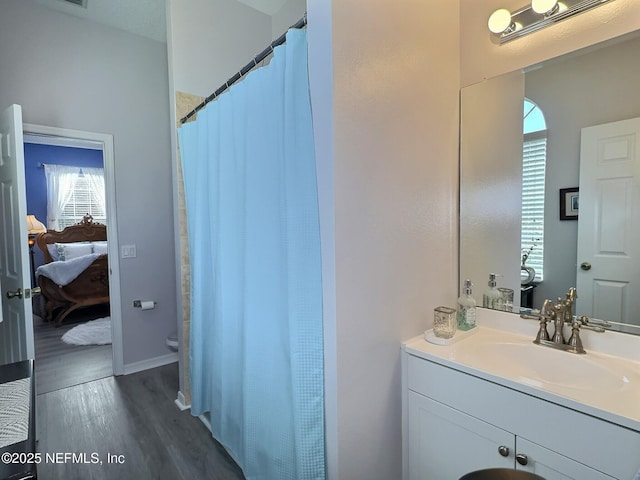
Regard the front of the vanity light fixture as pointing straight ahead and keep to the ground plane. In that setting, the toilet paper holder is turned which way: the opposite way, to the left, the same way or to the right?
to the left

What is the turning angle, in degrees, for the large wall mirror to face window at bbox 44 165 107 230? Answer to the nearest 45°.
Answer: approximately 45° to its right

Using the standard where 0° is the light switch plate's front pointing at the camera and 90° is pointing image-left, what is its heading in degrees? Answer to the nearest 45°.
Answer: approximately 0°

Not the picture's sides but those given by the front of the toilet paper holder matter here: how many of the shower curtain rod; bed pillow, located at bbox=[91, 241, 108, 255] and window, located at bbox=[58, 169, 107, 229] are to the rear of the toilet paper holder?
2

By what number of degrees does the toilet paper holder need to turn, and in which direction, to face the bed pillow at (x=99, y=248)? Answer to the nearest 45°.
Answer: approximately 180°

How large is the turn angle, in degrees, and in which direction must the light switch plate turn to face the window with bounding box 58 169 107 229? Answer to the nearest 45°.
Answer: approximately 180°

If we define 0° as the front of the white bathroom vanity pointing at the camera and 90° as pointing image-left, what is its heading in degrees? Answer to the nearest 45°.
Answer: approximately 45°

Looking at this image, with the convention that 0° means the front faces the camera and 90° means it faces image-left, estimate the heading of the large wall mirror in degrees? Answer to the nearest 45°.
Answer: approximately 45°

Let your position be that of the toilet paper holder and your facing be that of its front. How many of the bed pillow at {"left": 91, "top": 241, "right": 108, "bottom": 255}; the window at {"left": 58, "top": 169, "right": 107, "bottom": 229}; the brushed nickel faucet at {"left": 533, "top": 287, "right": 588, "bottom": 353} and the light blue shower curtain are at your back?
2

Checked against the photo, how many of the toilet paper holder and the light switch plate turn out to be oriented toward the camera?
2

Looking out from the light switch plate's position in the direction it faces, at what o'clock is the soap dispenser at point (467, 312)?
The soap dispenser is roughly at 11 o'clock from the light switch plate.
